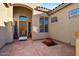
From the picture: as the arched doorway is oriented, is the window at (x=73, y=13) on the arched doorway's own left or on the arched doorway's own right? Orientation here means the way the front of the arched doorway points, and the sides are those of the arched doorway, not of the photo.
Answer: on the arched doorway's own left

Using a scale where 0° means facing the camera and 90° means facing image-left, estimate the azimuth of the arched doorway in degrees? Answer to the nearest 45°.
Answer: approximately 0°

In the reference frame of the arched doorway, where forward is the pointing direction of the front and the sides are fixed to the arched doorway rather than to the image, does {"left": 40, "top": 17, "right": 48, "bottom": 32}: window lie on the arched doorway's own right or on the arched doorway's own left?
on the arched doorway's own left
